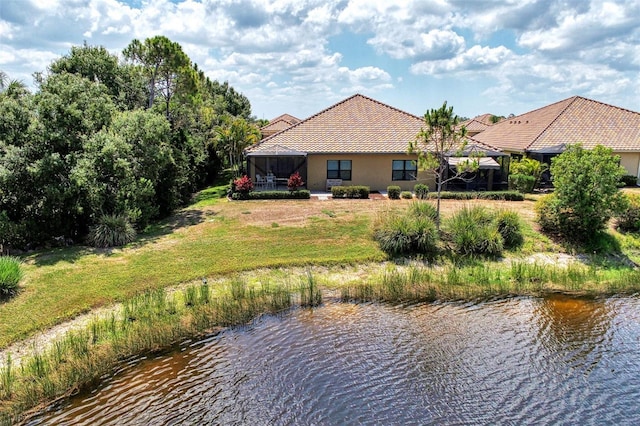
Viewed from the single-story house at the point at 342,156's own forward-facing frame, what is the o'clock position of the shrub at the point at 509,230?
The shrub is roughly at 5 o'clock from the single-story house.

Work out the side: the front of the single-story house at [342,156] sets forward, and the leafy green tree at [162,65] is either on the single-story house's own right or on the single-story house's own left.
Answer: on the single-story house's own left

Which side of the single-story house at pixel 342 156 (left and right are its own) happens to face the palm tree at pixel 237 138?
left

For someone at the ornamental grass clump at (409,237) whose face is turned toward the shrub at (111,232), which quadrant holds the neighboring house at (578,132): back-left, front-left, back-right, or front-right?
back-right

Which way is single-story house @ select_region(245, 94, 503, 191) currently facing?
away from the camera

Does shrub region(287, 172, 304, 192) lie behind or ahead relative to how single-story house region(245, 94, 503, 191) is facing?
behind

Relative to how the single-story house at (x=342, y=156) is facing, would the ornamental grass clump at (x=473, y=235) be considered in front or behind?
behind

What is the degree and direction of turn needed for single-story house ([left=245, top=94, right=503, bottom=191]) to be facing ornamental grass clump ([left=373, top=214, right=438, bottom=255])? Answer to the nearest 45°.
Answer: approximately 180°

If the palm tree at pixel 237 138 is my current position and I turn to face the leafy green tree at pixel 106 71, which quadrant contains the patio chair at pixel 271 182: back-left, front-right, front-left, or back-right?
back-left

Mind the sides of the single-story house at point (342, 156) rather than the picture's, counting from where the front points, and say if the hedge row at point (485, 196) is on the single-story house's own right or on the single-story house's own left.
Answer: on the single-story house's own right

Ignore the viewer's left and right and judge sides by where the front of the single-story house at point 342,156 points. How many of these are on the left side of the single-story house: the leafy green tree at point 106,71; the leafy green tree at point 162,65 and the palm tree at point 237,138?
3

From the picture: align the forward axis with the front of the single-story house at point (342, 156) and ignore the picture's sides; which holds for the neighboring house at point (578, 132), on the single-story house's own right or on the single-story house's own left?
on the single-story house's own right

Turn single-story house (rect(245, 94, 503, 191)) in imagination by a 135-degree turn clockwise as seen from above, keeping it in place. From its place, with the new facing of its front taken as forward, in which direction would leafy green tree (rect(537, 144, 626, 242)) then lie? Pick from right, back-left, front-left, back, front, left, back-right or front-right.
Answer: front
